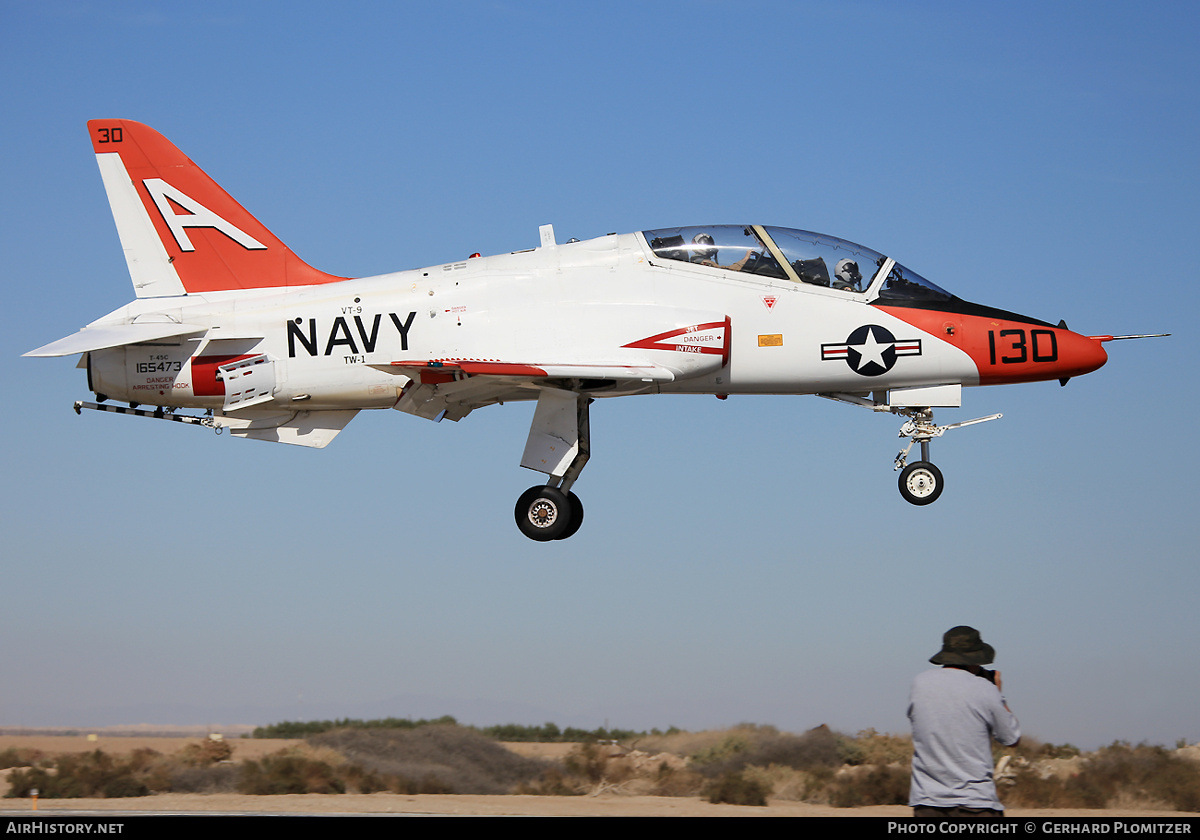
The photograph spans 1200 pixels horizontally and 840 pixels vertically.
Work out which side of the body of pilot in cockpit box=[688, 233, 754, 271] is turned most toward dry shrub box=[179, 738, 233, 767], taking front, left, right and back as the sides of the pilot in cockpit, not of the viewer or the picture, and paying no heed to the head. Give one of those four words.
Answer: left

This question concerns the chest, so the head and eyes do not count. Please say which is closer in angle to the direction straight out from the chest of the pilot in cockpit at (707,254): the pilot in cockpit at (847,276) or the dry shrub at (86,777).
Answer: the pilot in cockpit

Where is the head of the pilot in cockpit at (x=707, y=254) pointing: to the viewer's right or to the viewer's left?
to the viewer's right

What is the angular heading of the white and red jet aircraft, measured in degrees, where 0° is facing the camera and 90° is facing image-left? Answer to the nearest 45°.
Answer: approximately 270°

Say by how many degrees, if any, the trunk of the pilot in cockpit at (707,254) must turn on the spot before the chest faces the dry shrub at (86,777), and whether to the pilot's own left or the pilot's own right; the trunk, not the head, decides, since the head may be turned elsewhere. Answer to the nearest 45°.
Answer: approximately 90° to the pilot's own left

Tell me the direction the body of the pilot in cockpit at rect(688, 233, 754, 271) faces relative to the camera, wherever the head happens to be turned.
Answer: to the viewer's right

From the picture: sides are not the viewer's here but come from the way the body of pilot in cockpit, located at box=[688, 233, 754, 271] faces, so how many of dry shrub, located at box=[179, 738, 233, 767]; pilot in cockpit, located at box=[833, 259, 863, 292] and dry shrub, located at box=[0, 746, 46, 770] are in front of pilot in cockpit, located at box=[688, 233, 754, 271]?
1

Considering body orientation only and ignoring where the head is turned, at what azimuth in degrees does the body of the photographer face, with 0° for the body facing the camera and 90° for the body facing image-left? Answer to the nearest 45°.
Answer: approximately 225°

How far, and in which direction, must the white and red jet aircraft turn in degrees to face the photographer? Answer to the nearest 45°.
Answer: approximately 90° to its right

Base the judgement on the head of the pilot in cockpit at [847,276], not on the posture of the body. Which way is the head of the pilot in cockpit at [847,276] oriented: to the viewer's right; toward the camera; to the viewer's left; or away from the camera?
to the viewer's right
